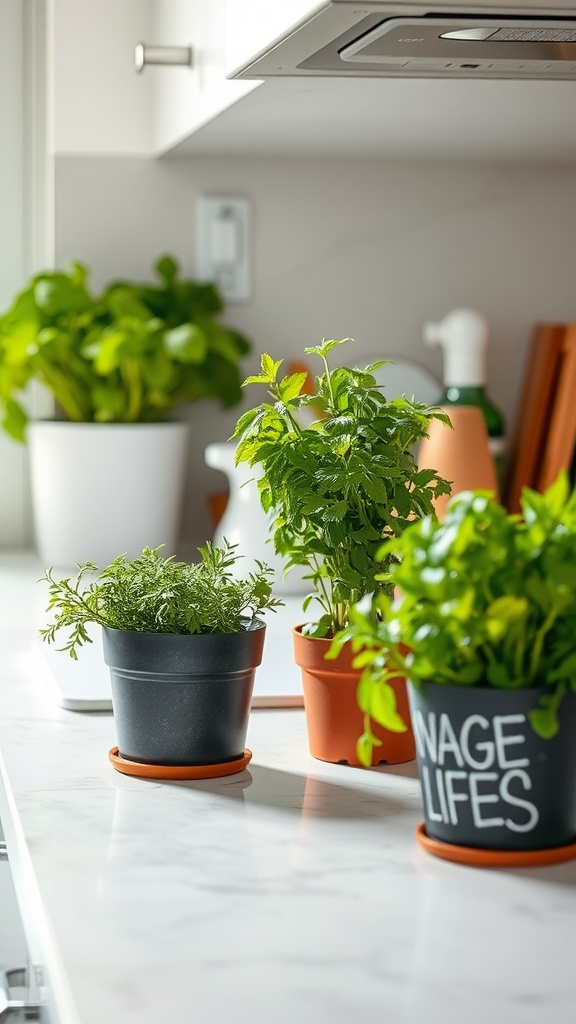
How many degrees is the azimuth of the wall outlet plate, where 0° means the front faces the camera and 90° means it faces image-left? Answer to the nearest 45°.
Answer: approximately 0°

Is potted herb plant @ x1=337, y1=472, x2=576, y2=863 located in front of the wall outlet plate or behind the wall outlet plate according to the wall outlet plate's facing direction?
in front

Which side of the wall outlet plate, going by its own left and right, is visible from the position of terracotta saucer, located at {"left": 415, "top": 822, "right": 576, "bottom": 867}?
front

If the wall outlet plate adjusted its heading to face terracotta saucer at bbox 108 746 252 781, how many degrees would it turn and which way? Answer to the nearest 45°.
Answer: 0° — it already faces it

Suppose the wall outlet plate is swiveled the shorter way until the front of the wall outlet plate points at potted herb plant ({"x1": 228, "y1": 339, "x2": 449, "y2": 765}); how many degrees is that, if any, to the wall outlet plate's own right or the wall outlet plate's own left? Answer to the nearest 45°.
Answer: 0° — it already faces it
